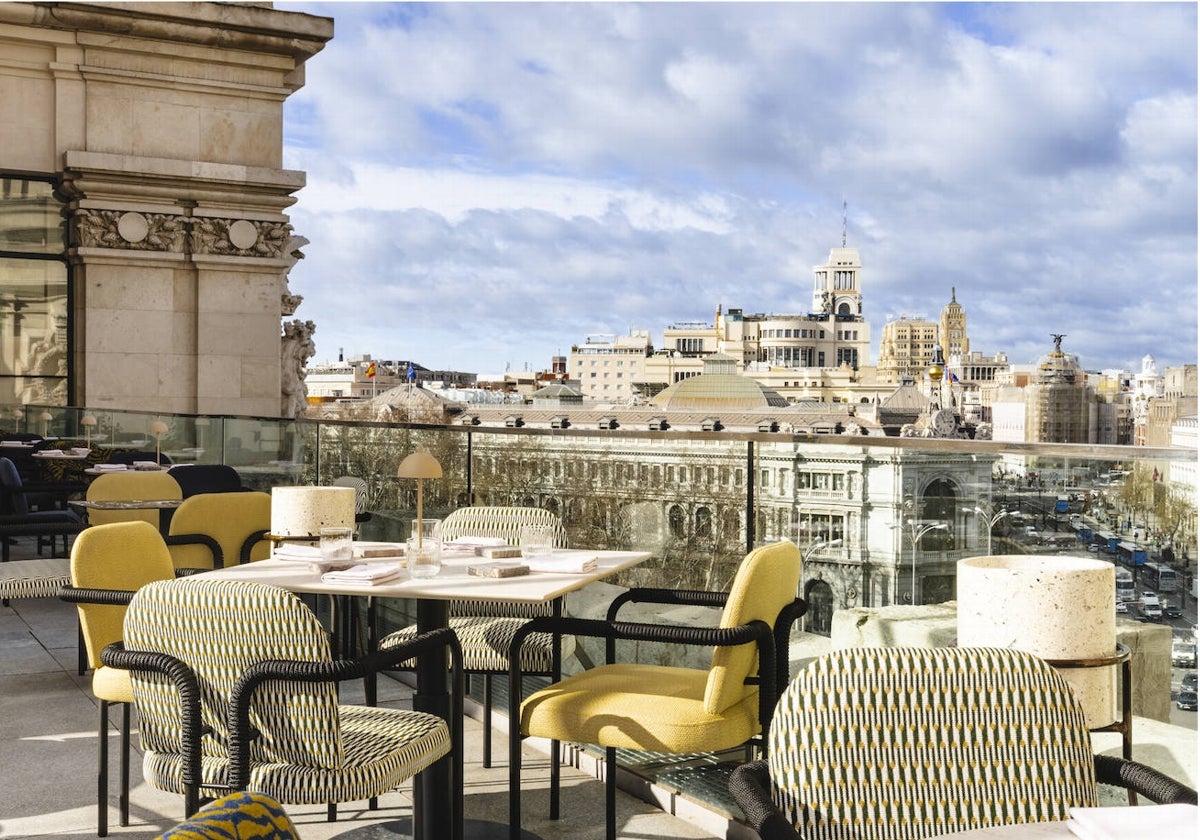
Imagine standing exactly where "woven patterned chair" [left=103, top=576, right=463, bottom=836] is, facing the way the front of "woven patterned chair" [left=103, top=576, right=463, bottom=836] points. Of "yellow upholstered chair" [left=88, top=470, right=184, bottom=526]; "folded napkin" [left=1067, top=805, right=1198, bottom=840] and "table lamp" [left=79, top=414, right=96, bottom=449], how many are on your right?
1

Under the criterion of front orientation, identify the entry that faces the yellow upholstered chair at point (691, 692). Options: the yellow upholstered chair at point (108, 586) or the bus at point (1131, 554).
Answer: the yellow upholstered chair at point (108, 586)

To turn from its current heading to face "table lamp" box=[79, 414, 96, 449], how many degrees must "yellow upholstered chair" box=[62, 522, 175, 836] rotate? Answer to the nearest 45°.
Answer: approximately 135° to its left

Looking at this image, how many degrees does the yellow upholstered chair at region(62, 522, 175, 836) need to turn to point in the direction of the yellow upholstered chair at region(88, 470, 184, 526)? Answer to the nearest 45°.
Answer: approximately 135° to its left

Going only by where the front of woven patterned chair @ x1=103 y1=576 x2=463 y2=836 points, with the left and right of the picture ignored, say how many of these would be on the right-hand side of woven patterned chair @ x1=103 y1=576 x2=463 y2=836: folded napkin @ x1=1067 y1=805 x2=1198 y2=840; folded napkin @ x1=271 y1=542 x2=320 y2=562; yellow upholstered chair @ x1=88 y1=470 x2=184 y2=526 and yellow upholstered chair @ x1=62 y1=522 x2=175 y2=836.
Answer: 1

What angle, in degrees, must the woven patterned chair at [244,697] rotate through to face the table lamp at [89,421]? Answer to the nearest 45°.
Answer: approximately 45° to its left

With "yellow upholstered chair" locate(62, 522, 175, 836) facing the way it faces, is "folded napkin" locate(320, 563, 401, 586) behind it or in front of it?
in front
